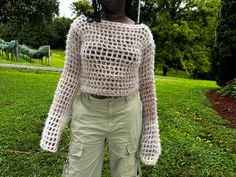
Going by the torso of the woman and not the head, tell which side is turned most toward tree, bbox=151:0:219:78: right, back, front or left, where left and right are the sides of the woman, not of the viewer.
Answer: back

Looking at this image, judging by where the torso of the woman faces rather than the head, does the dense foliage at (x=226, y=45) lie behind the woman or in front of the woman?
behind

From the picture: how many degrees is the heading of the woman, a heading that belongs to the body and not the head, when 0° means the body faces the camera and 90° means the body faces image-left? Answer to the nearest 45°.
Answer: approximately 0°
